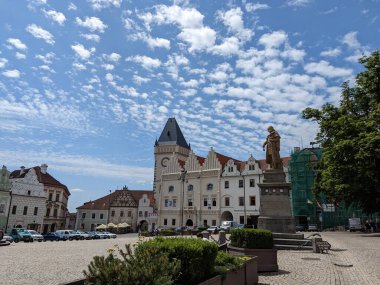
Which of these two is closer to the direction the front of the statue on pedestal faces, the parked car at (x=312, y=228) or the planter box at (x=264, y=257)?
the planter box

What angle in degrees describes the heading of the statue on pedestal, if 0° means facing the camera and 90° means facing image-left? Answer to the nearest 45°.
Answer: approximately 45°

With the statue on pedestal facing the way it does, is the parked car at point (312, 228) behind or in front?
behind

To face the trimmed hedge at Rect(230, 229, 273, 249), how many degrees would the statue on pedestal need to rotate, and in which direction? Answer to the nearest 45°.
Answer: approximately 45° to its left

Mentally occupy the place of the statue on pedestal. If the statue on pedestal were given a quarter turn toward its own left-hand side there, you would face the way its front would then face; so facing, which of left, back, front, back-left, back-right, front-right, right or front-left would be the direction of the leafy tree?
left

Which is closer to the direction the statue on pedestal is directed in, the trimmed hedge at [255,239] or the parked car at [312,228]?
the trimmed hedge
